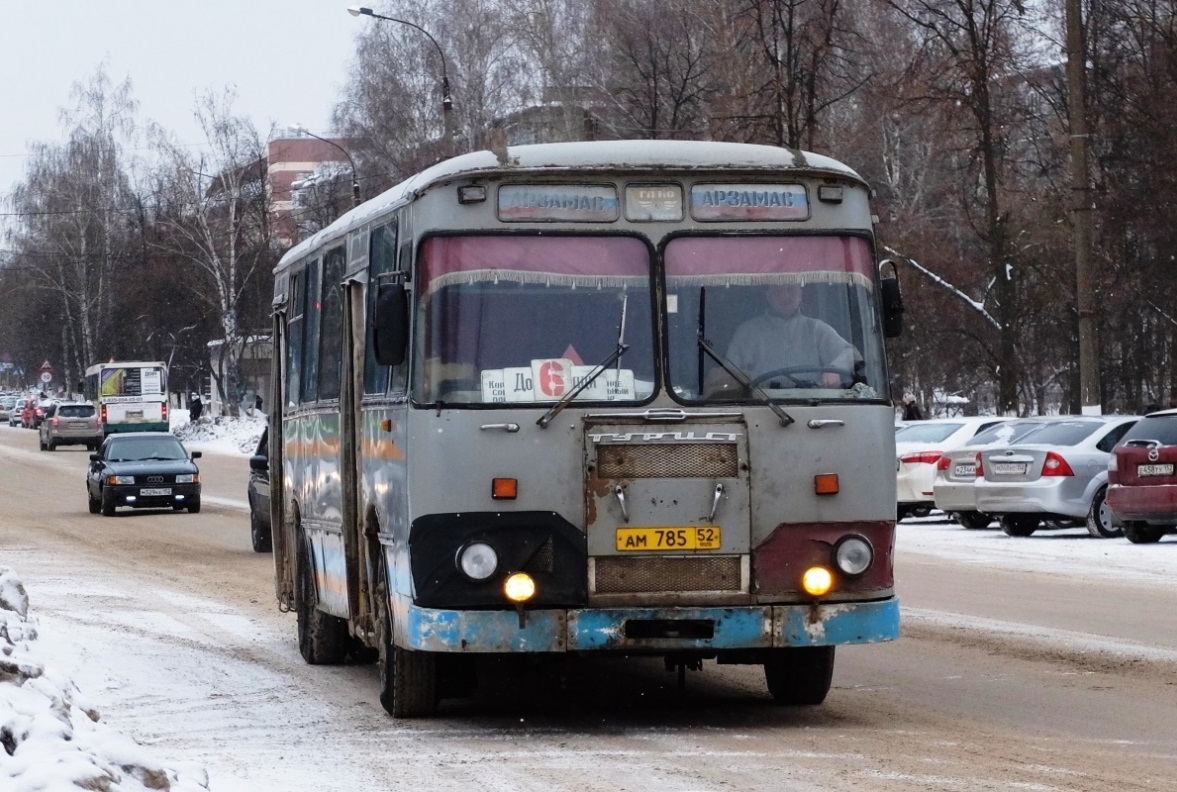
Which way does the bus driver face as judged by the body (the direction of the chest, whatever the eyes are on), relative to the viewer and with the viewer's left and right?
facing the viewer

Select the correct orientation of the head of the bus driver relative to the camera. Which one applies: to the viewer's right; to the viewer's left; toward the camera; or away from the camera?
toward the camera

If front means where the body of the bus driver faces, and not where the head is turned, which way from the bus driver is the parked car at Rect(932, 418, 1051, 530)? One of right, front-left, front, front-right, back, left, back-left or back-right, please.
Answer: back

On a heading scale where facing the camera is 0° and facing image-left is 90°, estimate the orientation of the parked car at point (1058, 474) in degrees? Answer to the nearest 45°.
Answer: approximately 225°

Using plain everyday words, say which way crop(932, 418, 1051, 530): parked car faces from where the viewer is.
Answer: facing away from the viewer and to the right of the viewer

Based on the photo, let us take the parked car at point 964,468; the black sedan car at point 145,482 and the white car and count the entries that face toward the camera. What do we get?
1

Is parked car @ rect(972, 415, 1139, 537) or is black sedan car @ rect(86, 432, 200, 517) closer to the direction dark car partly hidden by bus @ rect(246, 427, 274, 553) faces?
the parked car

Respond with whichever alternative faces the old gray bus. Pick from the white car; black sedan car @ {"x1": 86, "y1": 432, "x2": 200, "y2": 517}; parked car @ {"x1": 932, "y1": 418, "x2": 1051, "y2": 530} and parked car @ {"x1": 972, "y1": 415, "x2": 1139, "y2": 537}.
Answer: the black sedan car

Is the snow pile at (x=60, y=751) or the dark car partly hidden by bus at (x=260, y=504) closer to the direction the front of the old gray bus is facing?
the snow pile

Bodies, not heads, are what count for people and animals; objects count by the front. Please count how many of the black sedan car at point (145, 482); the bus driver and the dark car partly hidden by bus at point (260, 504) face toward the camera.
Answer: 3

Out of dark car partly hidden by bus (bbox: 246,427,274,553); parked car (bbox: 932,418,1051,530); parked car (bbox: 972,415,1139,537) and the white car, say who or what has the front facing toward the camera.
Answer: dark car partly hidden by bus (bbox: 246,427,274,553)

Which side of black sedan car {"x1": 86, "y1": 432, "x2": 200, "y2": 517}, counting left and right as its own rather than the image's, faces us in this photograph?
front

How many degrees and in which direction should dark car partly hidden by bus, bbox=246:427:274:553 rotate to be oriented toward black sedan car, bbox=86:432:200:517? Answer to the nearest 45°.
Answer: approximately 180°

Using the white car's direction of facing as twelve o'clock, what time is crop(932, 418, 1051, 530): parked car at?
The parked car is roughly at 4 o'clock from the white car.

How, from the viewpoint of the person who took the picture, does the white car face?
facing away from the viewer and to the right of the viewer

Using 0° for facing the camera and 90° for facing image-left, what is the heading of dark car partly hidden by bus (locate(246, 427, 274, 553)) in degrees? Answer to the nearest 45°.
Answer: approximately 0°
